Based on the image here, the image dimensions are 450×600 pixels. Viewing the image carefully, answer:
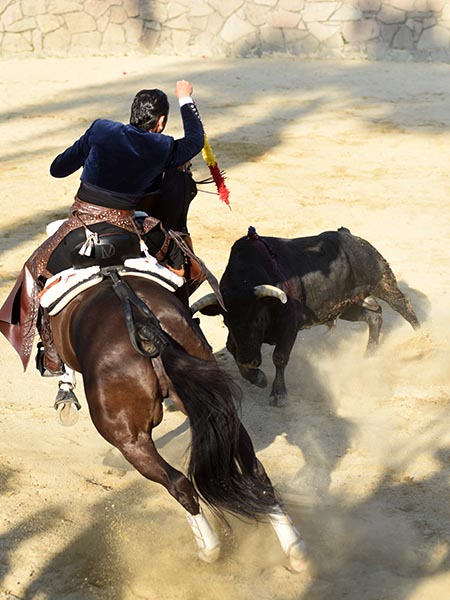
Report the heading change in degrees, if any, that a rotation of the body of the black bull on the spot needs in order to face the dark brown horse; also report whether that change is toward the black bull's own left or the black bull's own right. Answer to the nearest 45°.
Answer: approximately 45° to the black bull's own left

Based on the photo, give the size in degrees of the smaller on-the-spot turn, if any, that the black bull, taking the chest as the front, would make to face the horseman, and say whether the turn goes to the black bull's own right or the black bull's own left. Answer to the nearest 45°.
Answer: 0° — it already faces them

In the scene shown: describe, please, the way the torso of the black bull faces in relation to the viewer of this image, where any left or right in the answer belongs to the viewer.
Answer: facing the viewer and to the left of the viewer
